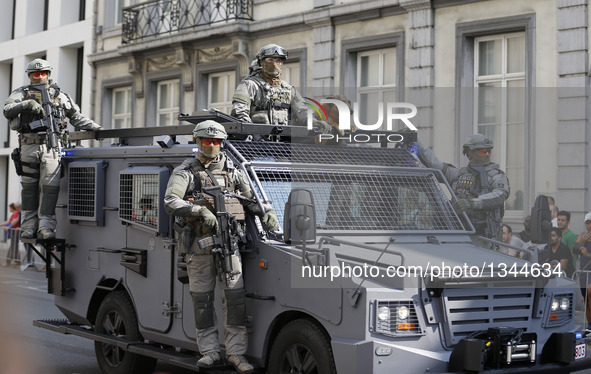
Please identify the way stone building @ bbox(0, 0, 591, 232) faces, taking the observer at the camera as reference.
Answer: facing the viewer and to the left of the viewer

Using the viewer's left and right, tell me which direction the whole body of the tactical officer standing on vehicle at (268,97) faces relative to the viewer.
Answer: facing the viewer and to the right of the viewer

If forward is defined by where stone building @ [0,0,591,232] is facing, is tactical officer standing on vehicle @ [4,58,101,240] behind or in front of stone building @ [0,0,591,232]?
in front

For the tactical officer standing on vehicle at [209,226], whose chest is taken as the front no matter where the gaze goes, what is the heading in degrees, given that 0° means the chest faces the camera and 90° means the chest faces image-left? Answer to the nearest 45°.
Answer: approximately 0°

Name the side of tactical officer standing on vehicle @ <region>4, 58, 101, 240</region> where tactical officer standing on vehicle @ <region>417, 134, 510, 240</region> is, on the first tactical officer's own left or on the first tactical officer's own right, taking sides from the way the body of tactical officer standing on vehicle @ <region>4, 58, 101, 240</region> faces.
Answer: on the first tactical officer's own left

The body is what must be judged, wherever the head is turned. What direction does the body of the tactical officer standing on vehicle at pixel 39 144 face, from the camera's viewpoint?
toward the camera

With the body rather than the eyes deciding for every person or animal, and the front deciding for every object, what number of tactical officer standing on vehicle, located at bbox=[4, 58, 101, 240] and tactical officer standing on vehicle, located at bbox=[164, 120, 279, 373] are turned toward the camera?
2

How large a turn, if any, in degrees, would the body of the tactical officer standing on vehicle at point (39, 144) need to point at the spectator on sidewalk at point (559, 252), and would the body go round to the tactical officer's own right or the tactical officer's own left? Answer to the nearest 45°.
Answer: approximately 90° to the tactical officer's own left
